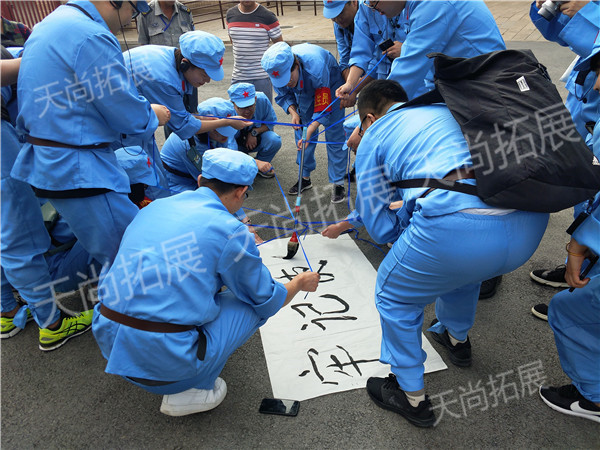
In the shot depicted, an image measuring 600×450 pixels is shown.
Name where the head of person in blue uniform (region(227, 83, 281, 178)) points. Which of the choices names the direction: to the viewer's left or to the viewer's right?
to the viewer's left

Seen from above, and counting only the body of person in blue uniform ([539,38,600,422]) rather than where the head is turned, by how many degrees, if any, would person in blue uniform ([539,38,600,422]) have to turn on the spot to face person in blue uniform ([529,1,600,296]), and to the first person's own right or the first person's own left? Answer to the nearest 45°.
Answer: approximately 90° to the first person's own right

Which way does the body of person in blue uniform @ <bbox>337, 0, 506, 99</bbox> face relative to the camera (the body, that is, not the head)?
to the viewer's left

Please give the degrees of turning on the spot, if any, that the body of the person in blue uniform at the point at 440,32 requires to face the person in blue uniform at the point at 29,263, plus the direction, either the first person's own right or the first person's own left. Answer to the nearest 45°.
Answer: approximately 45° to the first person's own left

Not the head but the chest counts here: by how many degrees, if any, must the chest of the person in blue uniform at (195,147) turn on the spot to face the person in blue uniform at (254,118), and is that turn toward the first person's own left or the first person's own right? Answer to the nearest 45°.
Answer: approximately 45° to the first person's own left

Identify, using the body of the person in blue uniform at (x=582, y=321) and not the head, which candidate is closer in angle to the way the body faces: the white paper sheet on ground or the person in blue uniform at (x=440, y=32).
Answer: the white paper sheet on ground

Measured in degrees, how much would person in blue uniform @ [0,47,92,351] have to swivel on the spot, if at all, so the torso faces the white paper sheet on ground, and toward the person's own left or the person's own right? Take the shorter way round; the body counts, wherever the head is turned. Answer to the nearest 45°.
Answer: approximately 45° to the person's own right

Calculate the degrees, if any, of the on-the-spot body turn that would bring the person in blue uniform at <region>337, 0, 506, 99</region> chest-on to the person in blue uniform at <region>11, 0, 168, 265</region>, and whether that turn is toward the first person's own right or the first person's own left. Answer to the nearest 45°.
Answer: approximately 45° to the first person's own left

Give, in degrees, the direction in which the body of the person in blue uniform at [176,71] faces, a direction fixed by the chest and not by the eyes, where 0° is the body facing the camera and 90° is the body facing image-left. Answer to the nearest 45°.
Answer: approximately 270°

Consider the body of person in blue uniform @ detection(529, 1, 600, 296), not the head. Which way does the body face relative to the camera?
to the viewer's left

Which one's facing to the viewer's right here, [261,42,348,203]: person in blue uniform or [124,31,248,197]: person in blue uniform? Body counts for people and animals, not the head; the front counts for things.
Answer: [124,31,248,197]: person in blue uniform

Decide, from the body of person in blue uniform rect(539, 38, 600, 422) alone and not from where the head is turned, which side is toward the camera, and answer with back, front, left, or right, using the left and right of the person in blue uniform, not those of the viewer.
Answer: left

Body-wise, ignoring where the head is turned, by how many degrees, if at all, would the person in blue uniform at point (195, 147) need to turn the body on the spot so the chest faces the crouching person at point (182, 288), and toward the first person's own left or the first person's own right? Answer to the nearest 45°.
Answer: approximately 90° to the first person's own right

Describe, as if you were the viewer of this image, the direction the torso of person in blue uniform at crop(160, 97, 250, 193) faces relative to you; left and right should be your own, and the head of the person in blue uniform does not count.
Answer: facing to the right of the viewer
